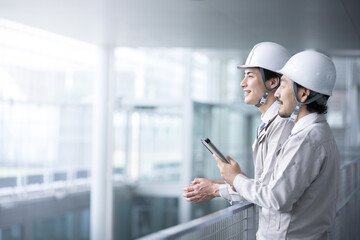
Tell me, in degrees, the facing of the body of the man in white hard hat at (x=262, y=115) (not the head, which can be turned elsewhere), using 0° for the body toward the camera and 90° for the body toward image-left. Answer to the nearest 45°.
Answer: approximately 90°

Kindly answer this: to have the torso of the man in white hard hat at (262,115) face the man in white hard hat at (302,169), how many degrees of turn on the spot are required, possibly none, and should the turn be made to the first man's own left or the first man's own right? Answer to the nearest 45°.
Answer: approximately 90° to the first man's own left

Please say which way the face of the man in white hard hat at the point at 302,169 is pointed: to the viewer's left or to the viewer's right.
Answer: to the viewer's left

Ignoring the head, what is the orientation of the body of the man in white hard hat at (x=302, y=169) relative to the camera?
to the viewer's left

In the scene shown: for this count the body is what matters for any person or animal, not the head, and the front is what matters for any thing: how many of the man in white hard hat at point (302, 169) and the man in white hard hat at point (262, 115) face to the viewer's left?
2

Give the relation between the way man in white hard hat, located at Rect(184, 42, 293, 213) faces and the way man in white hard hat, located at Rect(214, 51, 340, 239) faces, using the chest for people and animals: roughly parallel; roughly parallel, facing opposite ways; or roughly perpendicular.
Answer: roughly parallel

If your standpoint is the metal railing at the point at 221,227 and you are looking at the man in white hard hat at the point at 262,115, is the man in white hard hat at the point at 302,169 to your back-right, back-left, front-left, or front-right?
front-right

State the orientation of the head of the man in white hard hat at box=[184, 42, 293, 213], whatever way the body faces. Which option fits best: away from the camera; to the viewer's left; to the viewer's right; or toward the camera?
to the viewer's left
